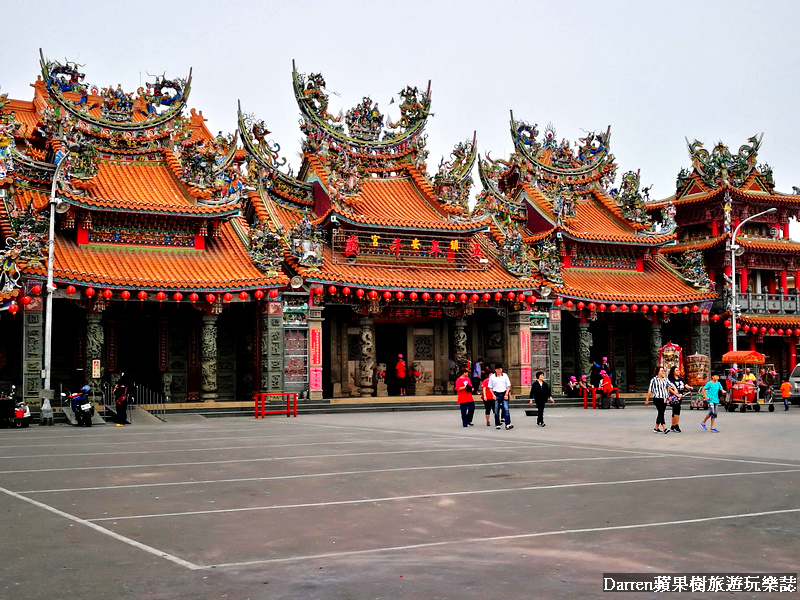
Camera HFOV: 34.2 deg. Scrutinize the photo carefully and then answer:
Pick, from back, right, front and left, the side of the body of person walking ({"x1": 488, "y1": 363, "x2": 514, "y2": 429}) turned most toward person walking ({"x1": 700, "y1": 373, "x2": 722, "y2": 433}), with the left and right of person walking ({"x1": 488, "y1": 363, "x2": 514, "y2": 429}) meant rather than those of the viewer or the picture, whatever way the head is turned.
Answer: left

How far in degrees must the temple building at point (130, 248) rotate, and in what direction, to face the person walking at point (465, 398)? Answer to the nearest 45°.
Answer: approximately 45° to its left

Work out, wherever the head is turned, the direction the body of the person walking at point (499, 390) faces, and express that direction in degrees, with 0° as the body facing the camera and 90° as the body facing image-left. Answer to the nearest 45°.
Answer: approximately 0°

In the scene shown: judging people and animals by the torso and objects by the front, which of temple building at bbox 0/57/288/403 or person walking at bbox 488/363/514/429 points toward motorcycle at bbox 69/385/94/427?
the temple building

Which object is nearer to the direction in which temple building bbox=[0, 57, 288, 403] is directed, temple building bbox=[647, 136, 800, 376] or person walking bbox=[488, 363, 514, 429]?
the person walking

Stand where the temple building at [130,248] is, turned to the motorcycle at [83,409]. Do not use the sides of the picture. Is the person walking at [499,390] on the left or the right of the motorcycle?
left

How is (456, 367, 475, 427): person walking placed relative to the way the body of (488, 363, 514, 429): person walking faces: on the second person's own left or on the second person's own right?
on the second person's own right

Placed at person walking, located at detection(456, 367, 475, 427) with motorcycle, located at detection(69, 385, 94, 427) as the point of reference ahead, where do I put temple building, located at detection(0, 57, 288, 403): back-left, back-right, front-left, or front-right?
front-right

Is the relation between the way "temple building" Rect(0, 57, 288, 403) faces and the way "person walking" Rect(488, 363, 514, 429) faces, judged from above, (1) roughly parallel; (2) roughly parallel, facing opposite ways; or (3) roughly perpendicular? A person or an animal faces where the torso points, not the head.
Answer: roughly parallel

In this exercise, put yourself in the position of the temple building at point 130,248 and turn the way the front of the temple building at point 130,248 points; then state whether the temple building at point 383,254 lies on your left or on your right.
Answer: on your left

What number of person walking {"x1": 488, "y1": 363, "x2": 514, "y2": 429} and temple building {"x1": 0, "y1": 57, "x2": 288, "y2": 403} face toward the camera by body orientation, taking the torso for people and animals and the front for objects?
2

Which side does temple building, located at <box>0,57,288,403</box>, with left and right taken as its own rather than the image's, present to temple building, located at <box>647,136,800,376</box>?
left

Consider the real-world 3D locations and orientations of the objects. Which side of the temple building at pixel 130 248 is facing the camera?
front

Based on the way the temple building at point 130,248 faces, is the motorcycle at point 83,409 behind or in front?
in front
